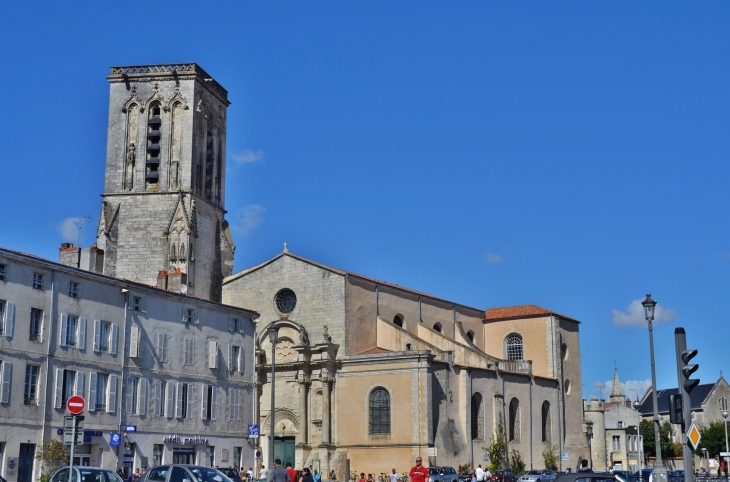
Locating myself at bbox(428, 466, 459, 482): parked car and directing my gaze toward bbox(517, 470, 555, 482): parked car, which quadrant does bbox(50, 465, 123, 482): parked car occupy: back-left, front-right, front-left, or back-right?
back-right
